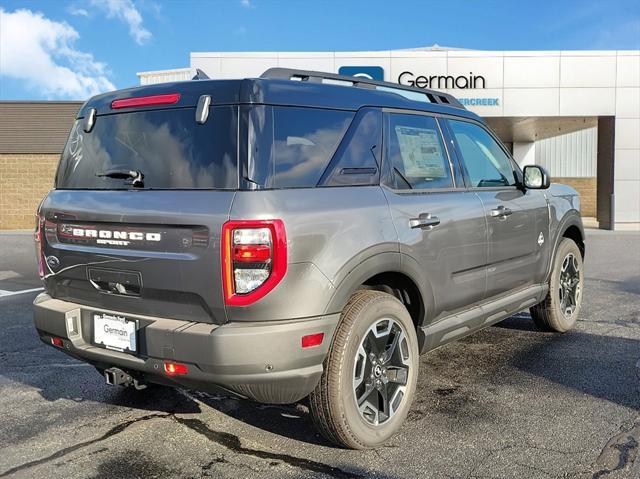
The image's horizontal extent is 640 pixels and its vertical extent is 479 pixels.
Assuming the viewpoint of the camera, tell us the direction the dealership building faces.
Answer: facing the viewer

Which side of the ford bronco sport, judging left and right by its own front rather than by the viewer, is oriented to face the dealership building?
front

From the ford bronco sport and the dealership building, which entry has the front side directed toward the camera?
the dealership building

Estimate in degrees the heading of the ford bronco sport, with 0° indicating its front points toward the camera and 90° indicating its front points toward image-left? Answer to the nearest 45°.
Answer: approximately 225°

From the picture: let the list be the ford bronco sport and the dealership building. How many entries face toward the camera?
1

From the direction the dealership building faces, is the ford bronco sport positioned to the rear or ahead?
ahead
